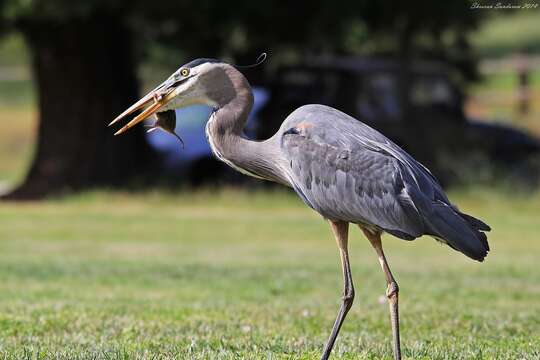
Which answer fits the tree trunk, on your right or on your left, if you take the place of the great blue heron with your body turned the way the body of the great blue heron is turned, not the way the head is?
on your right

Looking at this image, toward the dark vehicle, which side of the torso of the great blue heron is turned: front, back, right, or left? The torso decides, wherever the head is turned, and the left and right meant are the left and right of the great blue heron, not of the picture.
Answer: right

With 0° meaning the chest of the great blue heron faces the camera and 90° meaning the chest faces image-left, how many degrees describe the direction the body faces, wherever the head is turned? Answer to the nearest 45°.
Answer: approximately 90°
